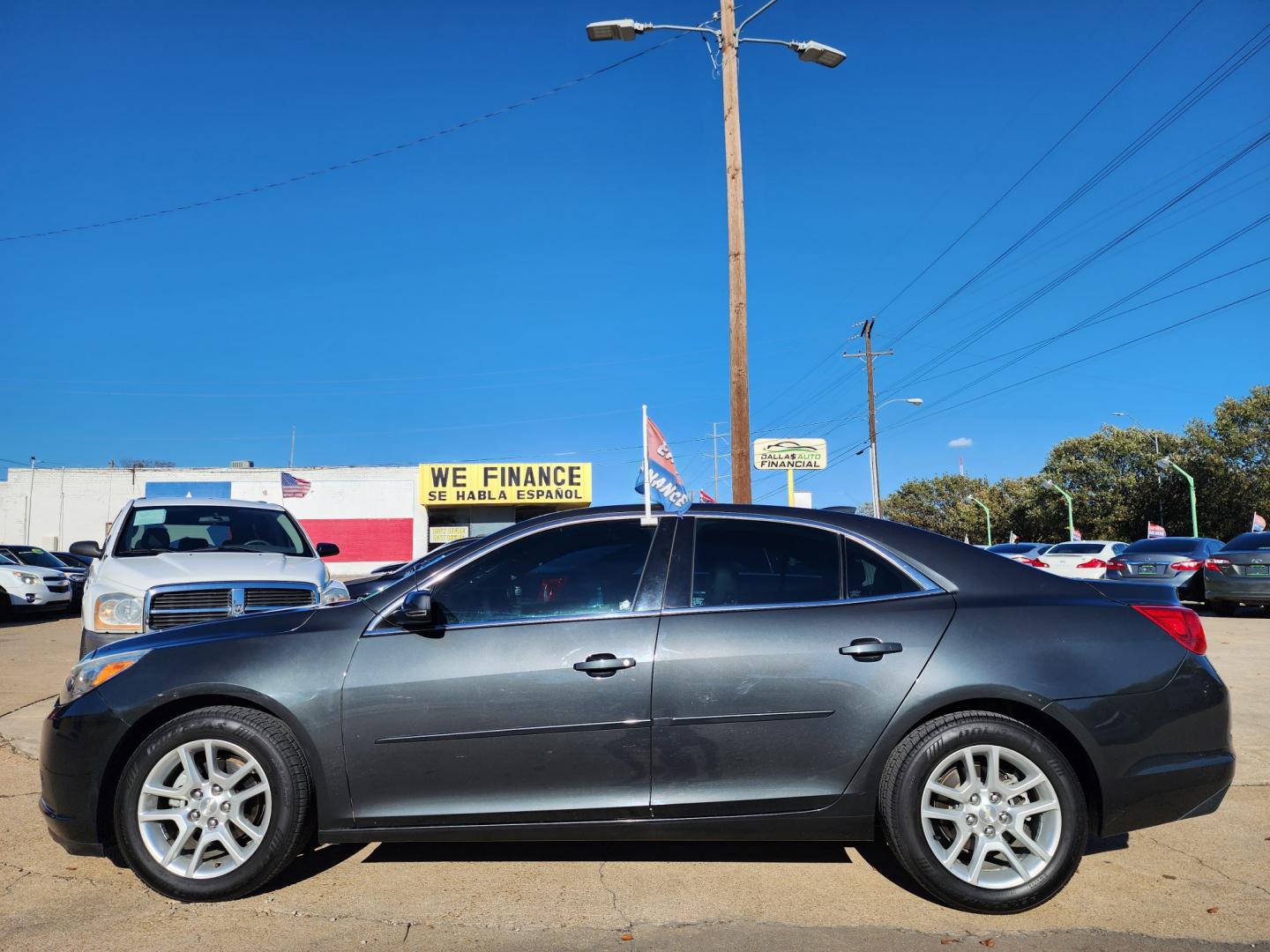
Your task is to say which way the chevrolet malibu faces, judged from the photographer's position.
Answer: facing to the left of the viewer

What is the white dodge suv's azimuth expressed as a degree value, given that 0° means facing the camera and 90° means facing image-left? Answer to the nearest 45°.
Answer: approximately 0°

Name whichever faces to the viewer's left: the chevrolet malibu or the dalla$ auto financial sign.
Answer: the chevrolet malibu

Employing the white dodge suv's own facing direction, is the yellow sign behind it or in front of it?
behind

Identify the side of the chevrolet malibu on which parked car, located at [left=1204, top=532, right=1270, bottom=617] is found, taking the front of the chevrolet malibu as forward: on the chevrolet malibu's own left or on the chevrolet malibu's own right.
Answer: on the chevrolet malibu's own right

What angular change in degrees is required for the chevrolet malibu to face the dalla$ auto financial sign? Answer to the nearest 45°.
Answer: approximately 90° to its right

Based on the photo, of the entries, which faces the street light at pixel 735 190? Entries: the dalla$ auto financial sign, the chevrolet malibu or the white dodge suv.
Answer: the dalla$ auto financial sign

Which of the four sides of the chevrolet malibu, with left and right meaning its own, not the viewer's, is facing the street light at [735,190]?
right

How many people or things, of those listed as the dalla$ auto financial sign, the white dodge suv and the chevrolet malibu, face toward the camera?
2

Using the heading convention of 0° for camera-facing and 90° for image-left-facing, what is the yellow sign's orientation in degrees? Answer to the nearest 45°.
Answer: approximately 0°
